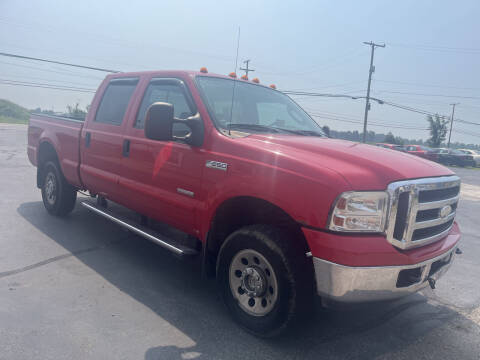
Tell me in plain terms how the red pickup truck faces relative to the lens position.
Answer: facing the viewer and to the right of the viewer
